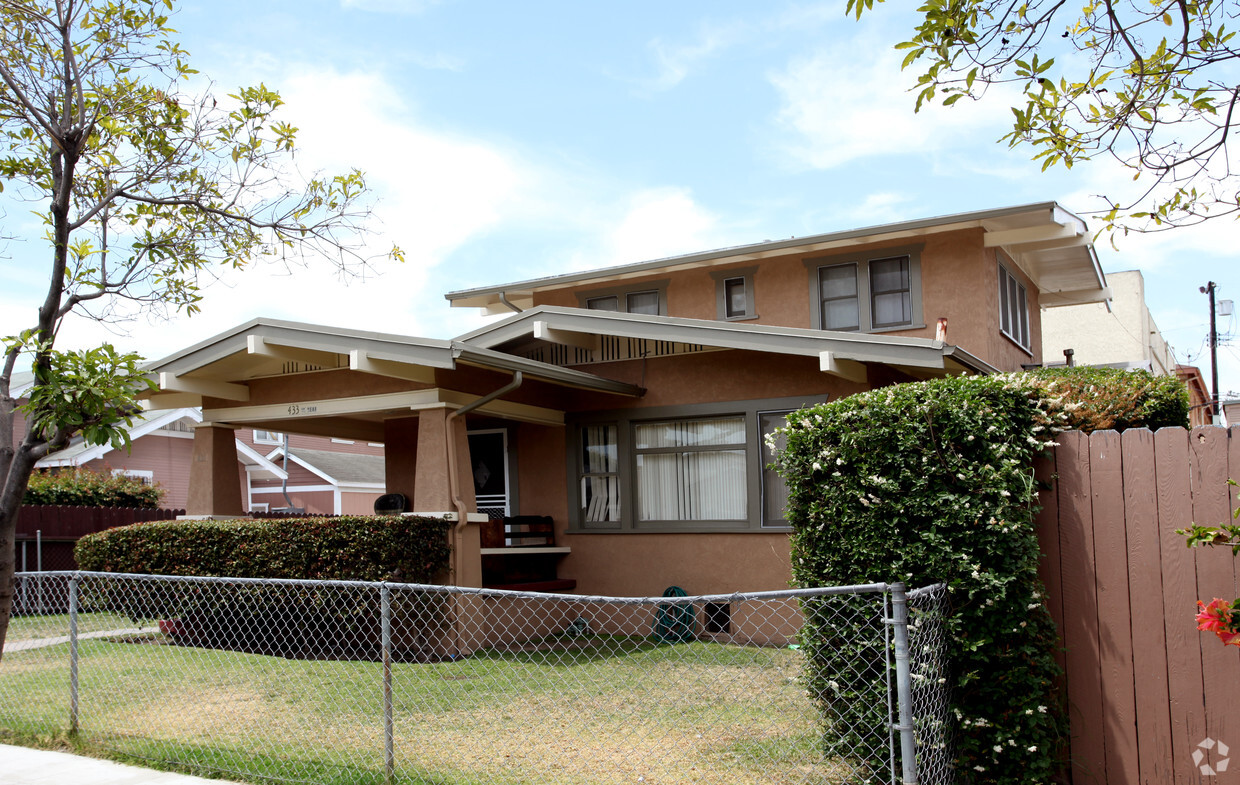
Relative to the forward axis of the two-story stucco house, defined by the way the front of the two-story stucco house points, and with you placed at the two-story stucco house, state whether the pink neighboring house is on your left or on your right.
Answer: on your right

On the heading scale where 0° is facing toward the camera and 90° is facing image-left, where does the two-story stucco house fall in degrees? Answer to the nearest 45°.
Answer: approximately 45°

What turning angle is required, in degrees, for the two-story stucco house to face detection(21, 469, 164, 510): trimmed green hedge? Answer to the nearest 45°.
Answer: approximately 90° to its right

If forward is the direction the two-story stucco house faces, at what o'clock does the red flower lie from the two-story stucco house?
The red flower is roughly at 10 o'clock from the two-story stucco house.

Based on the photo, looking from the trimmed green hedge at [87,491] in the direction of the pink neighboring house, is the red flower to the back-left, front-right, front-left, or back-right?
back-right

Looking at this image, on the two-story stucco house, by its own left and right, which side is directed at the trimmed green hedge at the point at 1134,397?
left
